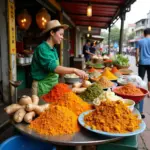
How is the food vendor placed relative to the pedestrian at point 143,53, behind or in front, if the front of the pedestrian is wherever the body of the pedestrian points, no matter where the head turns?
behind

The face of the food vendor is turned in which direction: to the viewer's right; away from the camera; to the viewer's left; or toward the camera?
to the viewer's right

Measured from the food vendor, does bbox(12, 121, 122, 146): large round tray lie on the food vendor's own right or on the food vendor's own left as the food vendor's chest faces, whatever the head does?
on the food vendor's own right

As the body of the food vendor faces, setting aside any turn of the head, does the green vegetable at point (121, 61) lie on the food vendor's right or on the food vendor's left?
on the food vendor's left

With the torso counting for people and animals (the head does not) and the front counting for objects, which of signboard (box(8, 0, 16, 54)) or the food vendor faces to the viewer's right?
the food vendor

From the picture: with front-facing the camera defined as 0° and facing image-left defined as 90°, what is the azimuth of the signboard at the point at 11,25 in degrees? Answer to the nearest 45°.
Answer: approximately 0°

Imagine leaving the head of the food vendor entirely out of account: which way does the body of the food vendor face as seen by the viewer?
to the viewer's right
